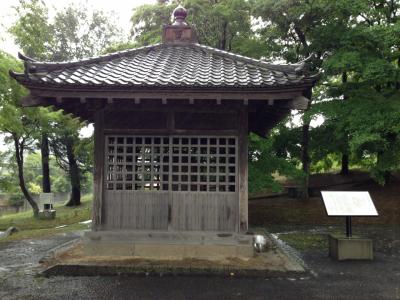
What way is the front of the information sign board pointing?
toward the camera

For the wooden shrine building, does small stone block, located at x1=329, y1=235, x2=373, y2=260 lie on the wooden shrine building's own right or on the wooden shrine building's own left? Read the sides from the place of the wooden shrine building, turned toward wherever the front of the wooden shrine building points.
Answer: on the wooden shrine building's own left

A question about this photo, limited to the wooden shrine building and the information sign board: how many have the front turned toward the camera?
2

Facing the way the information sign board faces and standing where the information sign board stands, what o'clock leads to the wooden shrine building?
The wooden shrine building is roughly at 2 o'clock from the information sign board.

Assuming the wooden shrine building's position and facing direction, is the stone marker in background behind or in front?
behind

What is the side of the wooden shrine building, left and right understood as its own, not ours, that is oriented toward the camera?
front
